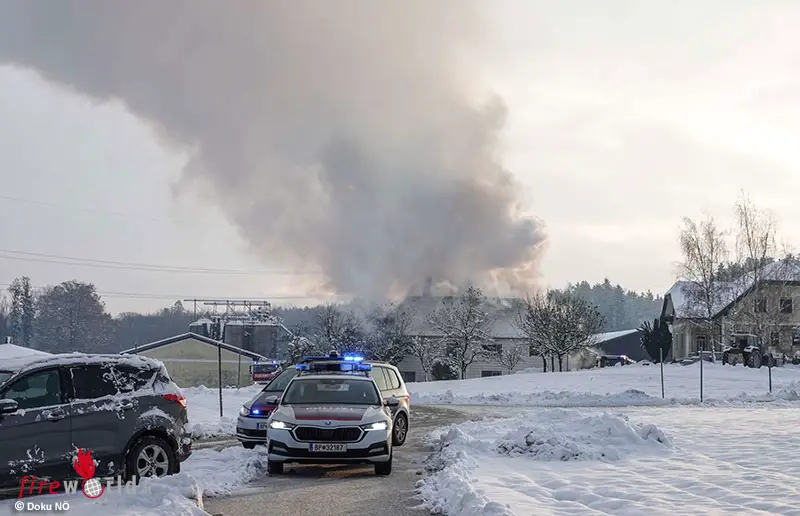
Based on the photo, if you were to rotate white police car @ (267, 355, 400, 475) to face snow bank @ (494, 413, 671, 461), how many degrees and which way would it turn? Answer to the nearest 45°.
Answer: approximately 135° to its left

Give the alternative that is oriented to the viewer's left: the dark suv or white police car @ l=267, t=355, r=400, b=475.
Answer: the dark suv

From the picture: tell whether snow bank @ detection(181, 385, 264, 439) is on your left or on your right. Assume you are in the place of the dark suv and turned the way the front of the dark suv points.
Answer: on your right

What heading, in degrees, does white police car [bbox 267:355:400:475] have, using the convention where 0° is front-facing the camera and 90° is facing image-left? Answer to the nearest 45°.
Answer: approximately 0°

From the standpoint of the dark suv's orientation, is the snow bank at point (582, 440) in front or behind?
behind

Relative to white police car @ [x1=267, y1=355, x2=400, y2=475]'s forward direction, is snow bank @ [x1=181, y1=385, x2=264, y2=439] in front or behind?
behind

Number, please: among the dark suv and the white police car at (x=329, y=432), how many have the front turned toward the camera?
1

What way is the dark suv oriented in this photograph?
to the viewer's left

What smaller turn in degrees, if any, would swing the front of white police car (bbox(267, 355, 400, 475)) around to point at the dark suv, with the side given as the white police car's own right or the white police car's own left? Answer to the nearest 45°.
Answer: approximately 45° to the white police car's own right

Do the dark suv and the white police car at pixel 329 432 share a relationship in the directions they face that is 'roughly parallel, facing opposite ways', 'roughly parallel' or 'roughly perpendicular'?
roughly perpendicular

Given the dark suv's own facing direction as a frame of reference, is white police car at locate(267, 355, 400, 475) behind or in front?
behind
